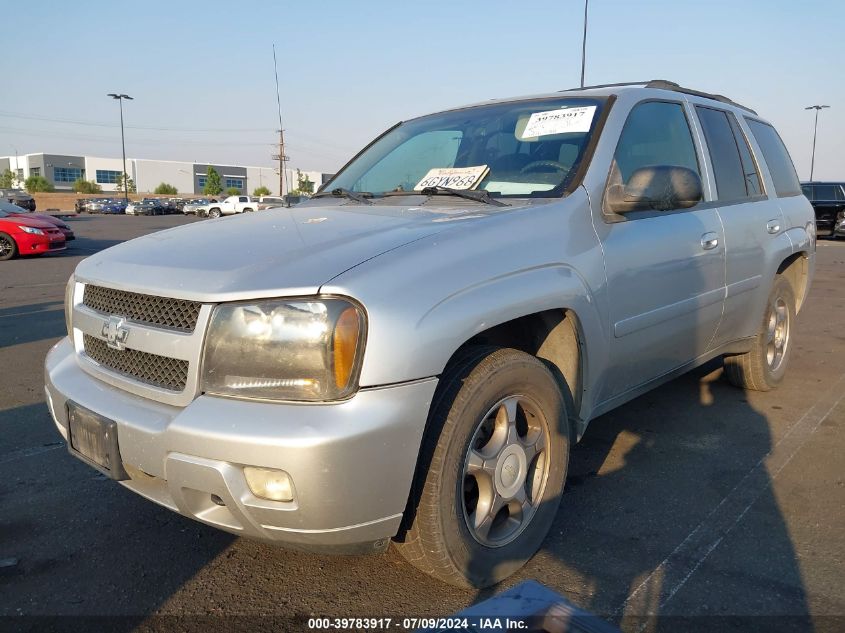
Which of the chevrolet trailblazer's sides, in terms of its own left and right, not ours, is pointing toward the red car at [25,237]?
right

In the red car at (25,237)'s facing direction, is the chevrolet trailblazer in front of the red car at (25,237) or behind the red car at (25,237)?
in front

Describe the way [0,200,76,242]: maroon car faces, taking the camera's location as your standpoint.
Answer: facing the viewer and to the right of the viewer

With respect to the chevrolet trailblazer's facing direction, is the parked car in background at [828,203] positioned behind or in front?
behind

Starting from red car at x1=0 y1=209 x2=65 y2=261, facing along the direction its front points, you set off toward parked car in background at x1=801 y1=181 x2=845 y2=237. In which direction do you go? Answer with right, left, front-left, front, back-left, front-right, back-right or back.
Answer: front-left

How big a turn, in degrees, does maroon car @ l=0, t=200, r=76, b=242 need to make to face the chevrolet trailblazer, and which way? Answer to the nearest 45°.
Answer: approximately 45° to its right

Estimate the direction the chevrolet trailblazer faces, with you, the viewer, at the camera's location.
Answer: facing the viewer and to the left of the viewer
